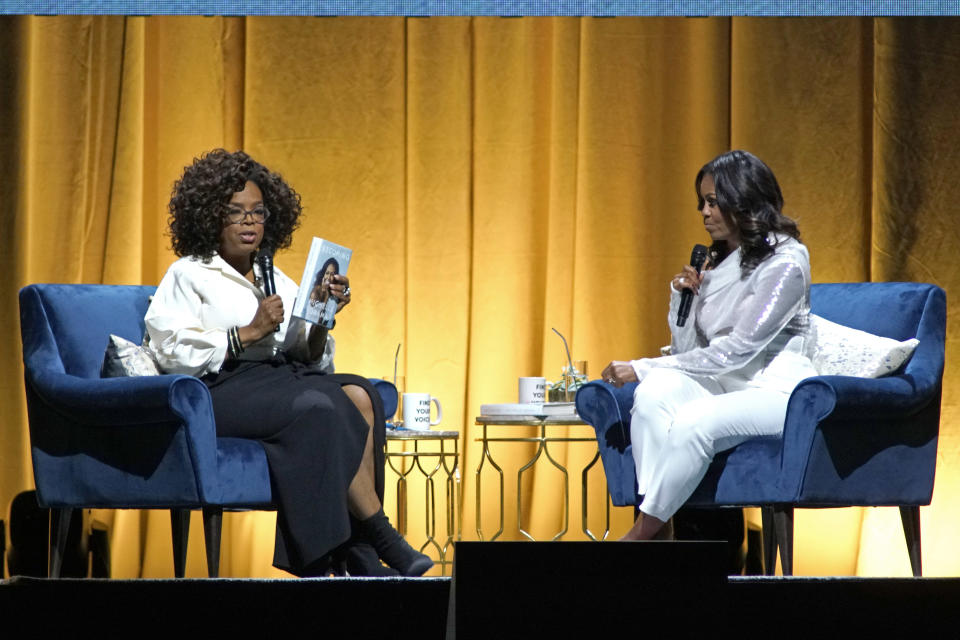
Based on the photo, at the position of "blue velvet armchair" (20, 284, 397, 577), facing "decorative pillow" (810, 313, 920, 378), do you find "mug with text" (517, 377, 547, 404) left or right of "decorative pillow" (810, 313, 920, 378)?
left

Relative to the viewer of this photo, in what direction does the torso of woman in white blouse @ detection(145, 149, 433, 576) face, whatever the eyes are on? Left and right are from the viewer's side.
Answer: facing the viewer and to the right of the viewer

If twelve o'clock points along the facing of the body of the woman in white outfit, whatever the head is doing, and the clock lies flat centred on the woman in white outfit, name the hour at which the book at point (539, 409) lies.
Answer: The book is roughly at 1 o'clock from the woman in white outfit.

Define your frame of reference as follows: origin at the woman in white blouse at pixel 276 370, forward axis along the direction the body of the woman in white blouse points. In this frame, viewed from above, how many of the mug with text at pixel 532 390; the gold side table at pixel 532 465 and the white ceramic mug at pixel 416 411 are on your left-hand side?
3

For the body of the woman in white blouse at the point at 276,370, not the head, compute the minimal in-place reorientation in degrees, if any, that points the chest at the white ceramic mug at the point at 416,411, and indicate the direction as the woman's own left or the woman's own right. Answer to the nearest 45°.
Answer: approximately 90° to the woman's own left

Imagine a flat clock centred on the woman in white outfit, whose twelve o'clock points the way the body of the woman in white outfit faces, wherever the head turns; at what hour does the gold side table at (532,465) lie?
The gold side table is roughly at 2 o'clock from the woman in white outfit.

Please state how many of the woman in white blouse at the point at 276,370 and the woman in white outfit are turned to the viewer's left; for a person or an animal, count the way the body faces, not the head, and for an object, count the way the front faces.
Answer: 1

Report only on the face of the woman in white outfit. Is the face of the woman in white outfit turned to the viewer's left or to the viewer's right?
to the viewer's left

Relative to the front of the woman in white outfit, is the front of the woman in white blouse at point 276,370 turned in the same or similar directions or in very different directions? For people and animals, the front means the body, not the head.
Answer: very different directions

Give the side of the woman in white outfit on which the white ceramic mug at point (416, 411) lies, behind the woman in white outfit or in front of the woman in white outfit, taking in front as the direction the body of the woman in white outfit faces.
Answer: in front

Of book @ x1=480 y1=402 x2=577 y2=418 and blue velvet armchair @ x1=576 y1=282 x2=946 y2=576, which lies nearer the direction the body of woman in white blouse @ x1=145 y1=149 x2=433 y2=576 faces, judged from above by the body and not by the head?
the blue velvet armchair

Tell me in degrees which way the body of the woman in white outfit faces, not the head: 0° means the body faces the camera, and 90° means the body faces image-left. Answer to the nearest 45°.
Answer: approximately 90°
